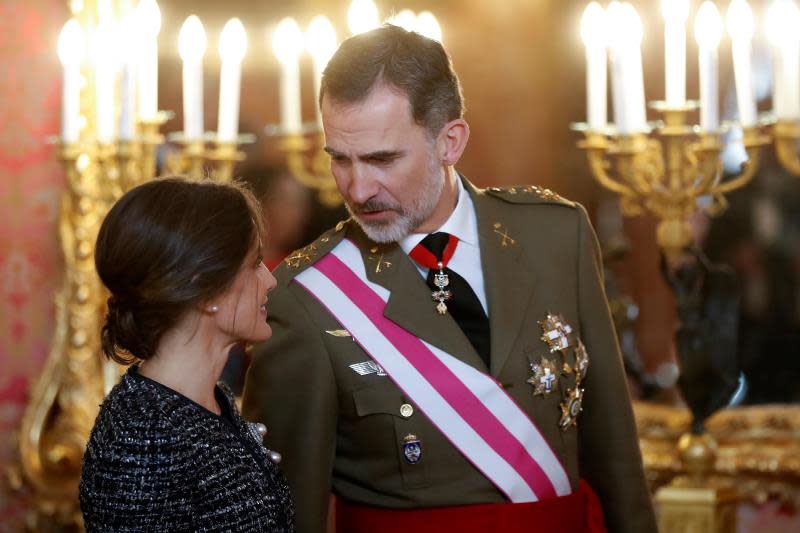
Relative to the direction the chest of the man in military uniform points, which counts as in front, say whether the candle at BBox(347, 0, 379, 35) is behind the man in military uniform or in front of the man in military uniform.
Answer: behind

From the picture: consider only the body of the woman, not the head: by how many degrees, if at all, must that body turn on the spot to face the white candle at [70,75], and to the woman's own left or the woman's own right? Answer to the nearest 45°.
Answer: approximately 90° to the woman's own left

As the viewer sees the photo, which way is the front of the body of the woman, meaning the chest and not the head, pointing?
to the viewer's right

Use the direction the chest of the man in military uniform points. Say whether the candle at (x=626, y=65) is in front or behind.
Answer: behind

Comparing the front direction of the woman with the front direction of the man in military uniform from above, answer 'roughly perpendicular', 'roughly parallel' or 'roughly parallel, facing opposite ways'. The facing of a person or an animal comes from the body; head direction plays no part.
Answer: roughly perpendicular

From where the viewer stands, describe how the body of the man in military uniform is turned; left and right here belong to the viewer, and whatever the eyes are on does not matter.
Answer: facing the viewer

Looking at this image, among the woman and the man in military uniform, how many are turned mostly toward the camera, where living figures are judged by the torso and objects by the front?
1

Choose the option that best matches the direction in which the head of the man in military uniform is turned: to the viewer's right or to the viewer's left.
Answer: to the viewer's left

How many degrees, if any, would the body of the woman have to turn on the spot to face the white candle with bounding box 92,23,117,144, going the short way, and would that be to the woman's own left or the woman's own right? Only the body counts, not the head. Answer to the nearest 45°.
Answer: approximately 90° to the woman's own left
